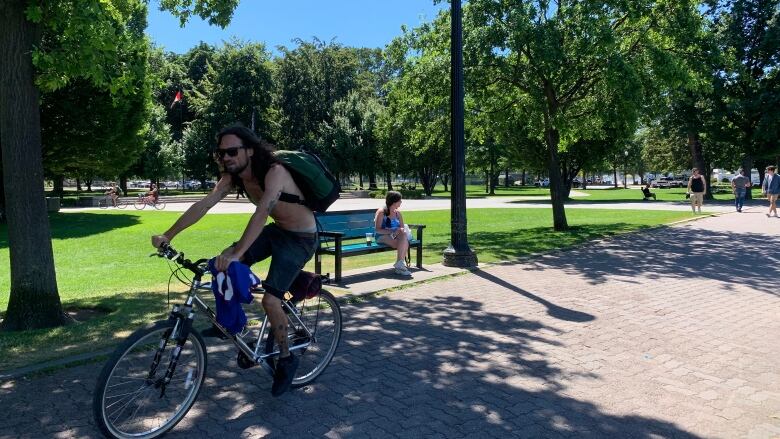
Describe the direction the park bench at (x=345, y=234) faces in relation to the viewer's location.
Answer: facing the viewer and to the right of the viewer

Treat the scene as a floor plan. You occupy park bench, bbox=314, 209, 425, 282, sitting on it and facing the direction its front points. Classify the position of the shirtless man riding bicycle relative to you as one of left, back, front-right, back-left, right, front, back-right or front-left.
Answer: front-right

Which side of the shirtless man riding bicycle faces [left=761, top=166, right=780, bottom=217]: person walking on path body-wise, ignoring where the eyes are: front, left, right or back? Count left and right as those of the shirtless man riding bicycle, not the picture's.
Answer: back

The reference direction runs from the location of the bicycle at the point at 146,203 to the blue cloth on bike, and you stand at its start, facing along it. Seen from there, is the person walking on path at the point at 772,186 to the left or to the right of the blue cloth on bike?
left

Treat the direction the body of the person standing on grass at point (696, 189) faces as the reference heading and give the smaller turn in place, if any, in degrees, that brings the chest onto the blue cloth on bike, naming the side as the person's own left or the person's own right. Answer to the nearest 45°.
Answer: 0° — they already face it

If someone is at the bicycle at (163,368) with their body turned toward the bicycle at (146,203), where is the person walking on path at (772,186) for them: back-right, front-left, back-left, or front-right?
front-right

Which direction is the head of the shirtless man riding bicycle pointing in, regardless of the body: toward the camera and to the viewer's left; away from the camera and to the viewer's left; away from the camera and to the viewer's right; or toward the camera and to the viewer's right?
toward the camera and to the viewer's left

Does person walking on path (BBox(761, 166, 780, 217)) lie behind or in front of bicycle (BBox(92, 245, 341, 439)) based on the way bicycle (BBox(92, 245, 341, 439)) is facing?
behind

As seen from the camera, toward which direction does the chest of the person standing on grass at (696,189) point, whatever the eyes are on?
toward the camera

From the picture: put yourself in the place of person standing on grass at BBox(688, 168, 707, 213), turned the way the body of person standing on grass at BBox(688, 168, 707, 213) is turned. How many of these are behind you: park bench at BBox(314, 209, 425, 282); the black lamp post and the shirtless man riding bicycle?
0

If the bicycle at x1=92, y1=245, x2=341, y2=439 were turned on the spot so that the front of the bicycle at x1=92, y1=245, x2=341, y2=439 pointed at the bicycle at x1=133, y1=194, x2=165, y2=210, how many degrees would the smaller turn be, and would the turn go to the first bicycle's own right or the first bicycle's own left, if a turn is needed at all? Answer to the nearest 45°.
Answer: approximately 135° to the first bicycle's own right

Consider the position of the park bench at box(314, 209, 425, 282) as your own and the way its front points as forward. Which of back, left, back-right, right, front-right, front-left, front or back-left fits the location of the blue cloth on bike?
front-right

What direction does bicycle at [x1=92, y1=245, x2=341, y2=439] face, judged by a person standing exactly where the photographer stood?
facing the viewer and to the left of the viewer
